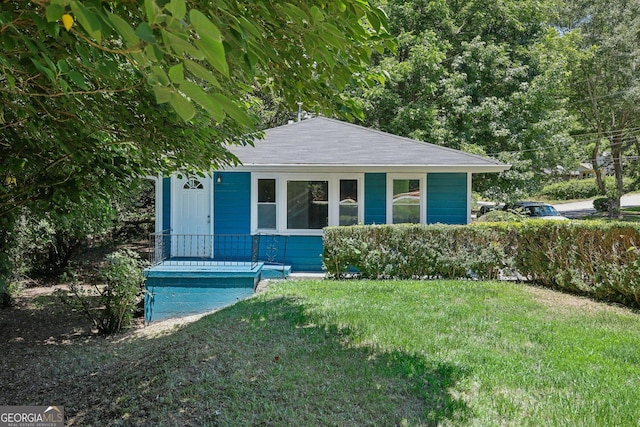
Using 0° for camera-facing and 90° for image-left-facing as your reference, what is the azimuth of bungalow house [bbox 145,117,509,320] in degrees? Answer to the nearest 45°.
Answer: approximately 0°

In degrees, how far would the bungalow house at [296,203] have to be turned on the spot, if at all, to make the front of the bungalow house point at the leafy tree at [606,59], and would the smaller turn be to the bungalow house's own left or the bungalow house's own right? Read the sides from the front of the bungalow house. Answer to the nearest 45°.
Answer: approximately 135° to the bungalow house's own left

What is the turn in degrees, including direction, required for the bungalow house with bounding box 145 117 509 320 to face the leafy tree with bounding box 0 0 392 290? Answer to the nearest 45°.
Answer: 0° — it already faces it

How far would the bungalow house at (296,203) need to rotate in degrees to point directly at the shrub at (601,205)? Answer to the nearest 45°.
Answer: approximately 135° to its left

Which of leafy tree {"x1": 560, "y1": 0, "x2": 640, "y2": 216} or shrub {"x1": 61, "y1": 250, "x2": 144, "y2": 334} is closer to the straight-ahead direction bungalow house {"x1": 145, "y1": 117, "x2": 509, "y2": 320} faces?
the shrub

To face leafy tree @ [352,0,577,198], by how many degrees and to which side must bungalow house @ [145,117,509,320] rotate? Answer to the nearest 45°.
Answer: approximately 135° to its left

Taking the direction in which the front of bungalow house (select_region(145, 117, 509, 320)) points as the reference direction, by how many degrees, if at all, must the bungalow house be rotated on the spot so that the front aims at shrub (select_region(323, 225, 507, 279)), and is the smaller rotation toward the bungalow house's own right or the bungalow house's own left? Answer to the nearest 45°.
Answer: approximately 45° to the bungalow house's own left

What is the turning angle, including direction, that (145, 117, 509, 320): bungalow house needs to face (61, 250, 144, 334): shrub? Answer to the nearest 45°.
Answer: approximately 45° to its right
